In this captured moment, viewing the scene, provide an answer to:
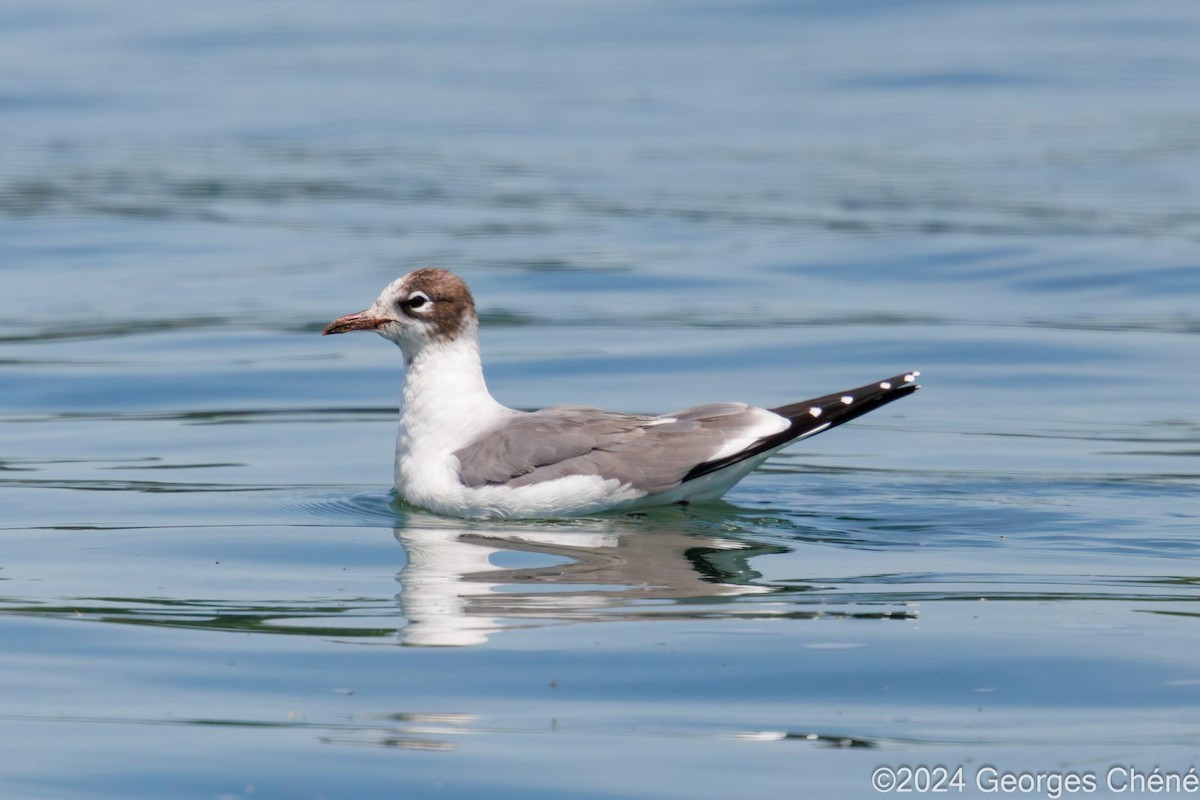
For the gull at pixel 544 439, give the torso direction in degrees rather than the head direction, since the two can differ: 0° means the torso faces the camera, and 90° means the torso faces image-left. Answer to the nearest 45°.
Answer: approximately 90°
